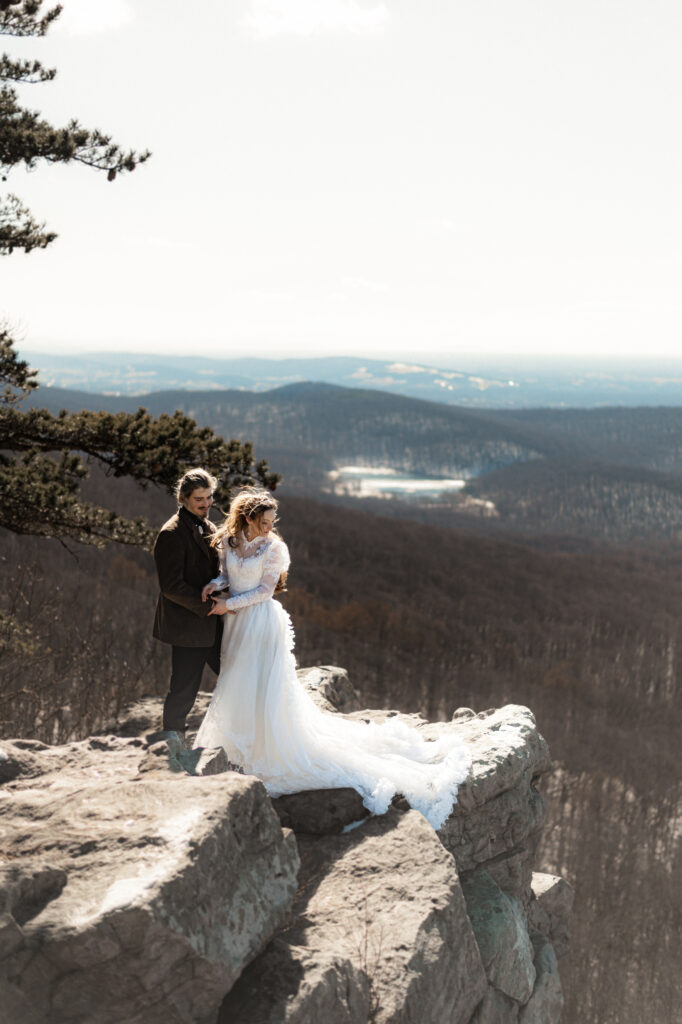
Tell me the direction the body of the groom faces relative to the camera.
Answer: to the viewer's right

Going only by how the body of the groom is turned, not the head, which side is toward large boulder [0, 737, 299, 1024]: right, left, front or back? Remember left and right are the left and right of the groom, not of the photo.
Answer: right
